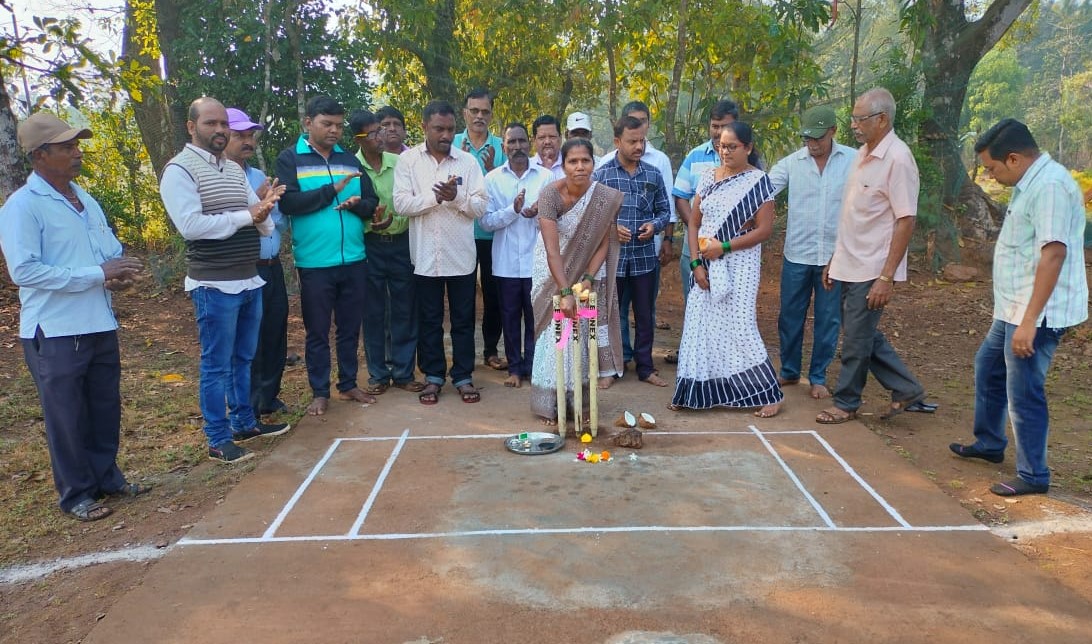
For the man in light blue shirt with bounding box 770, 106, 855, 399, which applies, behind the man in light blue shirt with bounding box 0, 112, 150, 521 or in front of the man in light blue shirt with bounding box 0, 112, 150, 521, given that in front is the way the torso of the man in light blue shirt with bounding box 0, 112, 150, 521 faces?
in front

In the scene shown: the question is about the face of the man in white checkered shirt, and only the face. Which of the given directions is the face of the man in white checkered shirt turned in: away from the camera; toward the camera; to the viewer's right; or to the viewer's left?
to the viewer's left

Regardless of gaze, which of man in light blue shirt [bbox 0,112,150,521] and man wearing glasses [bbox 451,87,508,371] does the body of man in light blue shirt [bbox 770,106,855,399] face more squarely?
the man in light blue shirt

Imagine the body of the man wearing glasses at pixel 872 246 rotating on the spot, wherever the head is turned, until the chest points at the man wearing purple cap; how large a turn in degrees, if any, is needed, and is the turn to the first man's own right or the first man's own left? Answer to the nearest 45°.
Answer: approximately 45° to the first man's own right

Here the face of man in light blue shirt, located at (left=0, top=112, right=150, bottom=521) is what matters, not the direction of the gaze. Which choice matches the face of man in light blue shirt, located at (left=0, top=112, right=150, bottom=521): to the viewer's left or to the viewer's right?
to the viewer's right

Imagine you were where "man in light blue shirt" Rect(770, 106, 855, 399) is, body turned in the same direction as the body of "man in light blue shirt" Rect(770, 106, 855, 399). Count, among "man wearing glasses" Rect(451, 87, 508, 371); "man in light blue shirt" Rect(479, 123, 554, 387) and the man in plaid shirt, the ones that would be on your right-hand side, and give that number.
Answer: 3

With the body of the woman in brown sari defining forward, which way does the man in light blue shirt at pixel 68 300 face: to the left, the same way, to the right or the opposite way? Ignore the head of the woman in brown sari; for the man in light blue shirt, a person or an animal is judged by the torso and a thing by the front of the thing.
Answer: to the left

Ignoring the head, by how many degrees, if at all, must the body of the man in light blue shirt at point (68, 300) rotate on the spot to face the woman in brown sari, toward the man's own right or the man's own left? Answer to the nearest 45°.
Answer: approximately 45° to the man's own left

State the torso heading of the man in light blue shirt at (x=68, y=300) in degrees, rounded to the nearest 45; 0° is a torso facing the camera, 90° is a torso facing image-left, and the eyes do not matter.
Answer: approximately 315°
